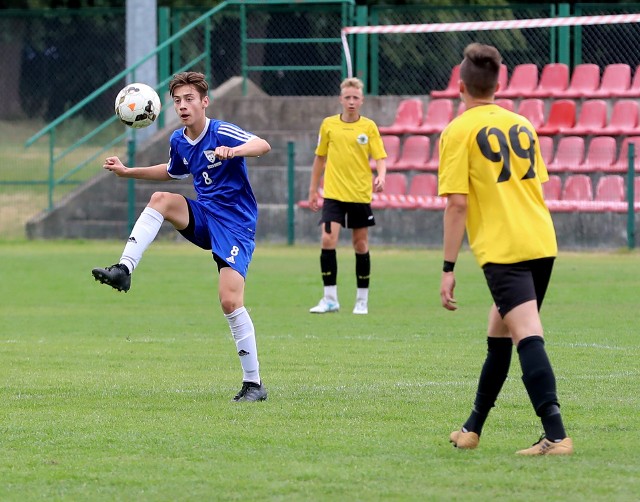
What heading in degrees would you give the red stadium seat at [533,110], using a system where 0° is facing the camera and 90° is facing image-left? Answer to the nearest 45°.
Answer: approximately 45°

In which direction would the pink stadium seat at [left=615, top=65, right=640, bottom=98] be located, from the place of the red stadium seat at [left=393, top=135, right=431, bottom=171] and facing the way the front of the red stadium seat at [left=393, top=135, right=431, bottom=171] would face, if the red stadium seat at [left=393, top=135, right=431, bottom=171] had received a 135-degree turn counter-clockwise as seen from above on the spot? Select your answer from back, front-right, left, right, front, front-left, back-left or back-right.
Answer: front

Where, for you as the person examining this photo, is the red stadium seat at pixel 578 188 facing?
facing the viewer

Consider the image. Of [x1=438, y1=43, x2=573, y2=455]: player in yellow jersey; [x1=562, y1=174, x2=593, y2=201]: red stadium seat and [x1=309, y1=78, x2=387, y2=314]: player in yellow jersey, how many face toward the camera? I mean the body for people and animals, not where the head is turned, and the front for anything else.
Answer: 2

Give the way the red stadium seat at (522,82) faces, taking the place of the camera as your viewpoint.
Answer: facing the viewer and to the left of the viewer

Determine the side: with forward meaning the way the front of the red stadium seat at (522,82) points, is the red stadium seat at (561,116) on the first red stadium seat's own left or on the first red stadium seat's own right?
on the first red stadium seat's own left

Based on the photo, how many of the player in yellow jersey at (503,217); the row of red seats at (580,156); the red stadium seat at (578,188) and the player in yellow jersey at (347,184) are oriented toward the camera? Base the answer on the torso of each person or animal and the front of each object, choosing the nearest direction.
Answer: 3

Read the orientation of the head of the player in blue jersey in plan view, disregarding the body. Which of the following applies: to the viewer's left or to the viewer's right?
to the viewer's left

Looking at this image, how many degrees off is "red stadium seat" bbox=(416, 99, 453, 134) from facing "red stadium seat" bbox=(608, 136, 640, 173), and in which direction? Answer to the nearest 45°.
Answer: approximately 90° to its left

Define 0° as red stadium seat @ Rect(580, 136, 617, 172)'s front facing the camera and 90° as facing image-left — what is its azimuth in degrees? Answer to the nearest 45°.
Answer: approximately 45°

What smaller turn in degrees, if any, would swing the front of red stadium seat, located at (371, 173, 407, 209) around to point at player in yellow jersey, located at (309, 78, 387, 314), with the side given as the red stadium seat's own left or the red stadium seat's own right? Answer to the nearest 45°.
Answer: approximately 45° to the red stadium seat's own left

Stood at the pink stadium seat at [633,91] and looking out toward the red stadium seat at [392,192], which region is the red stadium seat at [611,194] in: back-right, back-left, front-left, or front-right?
front-left

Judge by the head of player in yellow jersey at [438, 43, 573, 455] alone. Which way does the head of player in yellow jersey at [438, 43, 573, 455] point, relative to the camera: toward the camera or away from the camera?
away from the camera

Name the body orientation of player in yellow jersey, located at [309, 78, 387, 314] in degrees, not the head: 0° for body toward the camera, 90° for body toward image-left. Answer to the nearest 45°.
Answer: approximately 0°

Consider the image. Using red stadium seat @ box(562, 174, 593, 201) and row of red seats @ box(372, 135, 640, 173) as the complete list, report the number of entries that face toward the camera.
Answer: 2

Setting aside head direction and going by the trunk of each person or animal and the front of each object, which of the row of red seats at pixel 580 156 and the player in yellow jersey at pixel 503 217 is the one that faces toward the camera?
the row of red seats
